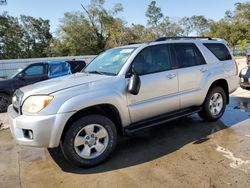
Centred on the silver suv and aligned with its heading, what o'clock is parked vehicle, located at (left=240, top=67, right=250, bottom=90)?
The parked vehicle is roughly at 6 o'clock from the silver suv.

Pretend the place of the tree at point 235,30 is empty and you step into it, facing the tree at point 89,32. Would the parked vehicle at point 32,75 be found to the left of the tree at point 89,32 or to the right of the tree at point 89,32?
left

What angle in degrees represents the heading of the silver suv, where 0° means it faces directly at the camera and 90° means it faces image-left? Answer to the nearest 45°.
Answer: approximately 45°

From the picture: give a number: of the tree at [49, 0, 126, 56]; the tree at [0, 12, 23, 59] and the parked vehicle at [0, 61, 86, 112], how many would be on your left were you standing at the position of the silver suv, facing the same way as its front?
0

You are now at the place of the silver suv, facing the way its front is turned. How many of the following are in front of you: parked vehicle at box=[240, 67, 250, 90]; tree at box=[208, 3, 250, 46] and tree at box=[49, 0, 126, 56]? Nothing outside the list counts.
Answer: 0

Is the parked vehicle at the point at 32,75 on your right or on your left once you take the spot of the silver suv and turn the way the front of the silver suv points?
on your right

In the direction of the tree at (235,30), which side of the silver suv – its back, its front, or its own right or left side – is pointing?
back

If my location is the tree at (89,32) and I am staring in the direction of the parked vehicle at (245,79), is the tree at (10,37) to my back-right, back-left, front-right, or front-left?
back-right

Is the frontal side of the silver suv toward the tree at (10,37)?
no

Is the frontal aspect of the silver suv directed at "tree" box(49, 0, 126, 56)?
no
